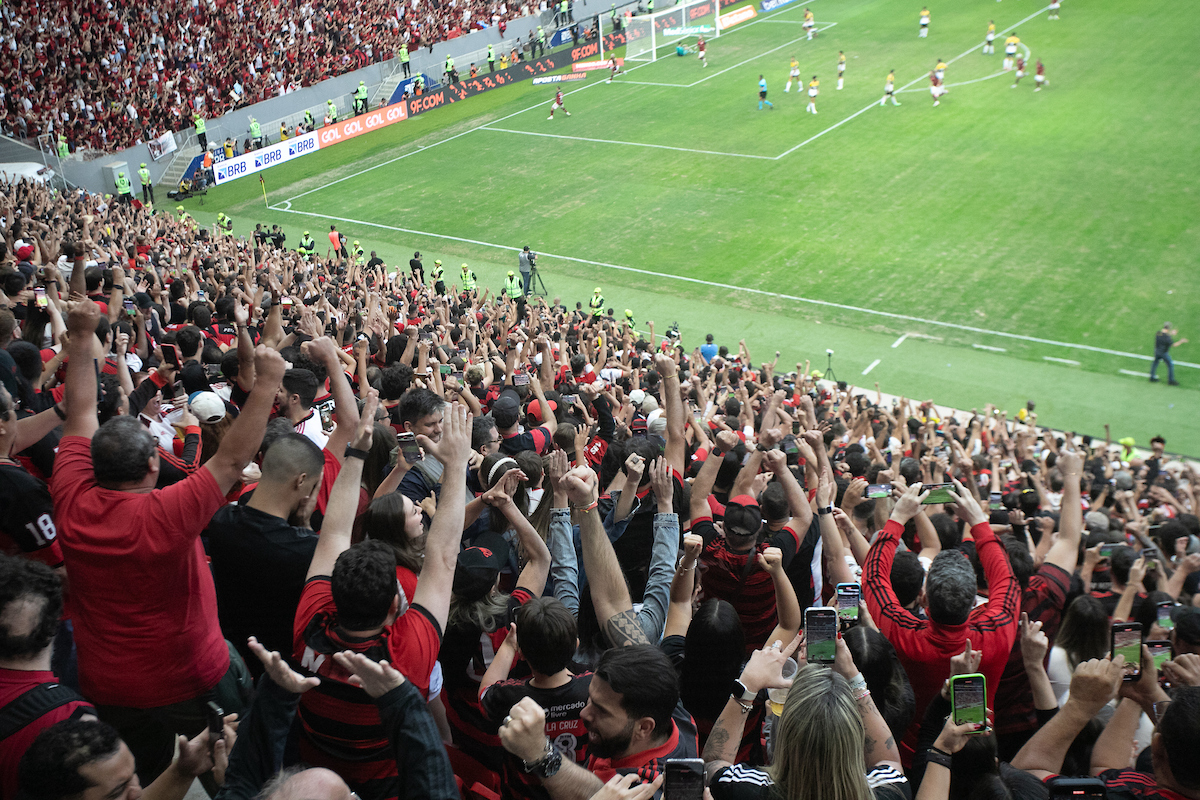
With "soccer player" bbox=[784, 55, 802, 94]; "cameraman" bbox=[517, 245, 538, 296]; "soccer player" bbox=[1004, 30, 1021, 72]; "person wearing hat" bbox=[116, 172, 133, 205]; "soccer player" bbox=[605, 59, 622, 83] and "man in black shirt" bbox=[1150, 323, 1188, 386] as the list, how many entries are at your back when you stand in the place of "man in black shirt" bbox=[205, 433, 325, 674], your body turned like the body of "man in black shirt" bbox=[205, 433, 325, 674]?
0

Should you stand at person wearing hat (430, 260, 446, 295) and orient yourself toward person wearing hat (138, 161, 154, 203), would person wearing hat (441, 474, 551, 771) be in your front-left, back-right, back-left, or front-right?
back-left

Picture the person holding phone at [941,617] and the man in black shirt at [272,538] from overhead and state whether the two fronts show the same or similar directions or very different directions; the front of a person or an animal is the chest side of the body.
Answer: same or similar directions

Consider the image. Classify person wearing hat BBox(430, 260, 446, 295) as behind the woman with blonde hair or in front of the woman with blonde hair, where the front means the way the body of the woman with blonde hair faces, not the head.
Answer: in front

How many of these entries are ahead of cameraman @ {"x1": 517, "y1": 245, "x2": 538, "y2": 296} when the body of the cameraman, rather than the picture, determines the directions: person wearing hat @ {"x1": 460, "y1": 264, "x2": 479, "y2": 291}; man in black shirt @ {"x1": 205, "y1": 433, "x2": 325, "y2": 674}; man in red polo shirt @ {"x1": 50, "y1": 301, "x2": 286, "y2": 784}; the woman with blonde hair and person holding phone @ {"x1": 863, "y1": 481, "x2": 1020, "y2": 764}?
0

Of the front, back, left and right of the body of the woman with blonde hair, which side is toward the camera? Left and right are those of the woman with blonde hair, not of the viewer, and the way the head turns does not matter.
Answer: back

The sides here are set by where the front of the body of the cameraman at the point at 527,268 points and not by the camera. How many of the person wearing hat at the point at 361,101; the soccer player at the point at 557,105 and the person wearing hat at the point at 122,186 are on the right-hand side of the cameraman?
0

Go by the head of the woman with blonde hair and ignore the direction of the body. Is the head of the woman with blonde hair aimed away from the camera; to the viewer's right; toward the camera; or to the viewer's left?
away from the camera

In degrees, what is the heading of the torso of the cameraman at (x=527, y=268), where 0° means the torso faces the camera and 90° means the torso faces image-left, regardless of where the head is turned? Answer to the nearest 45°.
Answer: approximately 225°

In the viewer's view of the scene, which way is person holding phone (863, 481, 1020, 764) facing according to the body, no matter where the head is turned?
away from the camera

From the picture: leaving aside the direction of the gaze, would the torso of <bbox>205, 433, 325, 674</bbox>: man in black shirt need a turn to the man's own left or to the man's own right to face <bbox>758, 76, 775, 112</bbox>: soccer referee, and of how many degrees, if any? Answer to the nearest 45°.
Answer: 0° — they already face them

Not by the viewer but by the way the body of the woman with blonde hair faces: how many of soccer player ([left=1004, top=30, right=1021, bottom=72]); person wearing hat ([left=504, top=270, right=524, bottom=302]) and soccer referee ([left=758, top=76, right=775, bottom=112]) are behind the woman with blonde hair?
0

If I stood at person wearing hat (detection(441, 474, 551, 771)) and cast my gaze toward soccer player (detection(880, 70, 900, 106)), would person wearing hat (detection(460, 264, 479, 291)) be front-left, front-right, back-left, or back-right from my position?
front-left

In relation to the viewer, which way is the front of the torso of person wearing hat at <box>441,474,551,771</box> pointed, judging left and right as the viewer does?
facing away from the viewer and to the right of the viewer

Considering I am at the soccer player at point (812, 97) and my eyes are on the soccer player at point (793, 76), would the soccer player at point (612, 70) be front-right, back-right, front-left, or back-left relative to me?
front-left

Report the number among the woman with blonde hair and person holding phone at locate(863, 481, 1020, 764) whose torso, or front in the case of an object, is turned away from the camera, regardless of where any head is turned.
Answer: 2

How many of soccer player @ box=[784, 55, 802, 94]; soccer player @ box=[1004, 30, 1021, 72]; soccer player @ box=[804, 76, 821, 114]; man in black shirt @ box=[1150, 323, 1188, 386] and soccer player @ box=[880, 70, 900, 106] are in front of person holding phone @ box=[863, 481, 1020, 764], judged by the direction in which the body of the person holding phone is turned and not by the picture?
5

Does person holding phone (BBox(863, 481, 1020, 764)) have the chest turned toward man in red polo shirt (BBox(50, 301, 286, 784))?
no

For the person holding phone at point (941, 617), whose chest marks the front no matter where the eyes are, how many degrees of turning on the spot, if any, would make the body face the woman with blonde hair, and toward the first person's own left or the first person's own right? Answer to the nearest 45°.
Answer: approximately 180°

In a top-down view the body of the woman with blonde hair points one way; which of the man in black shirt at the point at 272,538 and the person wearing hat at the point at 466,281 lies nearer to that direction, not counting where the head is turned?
the person wearing hat

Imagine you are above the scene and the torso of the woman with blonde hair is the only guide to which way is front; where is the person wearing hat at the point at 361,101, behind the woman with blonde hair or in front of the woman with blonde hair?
in front

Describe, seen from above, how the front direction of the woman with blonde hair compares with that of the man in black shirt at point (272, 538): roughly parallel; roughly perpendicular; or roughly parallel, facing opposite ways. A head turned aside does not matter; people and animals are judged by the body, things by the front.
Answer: roughly parallel
